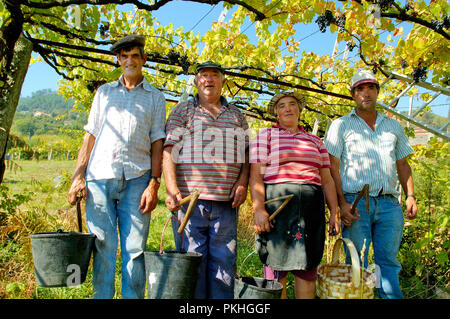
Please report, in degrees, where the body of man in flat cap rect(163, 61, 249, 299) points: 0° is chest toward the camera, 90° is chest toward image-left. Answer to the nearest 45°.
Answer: approximately 0°

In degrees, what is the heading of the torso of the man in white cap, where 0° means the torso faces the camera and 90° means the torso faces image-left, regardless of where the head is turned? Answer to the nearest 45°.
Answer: approximately 0°

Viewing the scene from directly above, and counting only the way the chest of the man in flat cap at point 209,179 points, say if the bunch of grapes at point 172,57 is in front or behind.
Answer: behind

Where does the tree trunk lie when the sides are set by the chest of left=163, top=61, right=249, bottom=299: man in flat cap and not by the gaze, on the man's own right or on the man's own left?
on the man's own right
